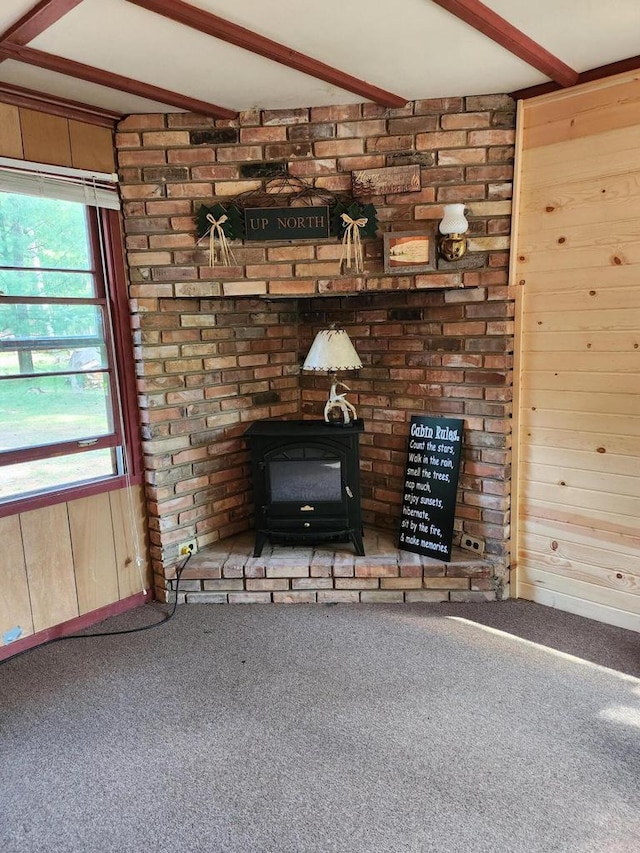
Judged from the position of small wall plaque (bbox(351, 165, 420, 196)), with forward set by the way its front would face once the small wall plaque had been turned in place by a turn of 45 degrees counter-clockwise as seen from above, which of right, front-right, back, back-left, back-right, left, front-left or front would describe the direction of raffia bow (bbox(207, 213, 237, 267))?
back-right

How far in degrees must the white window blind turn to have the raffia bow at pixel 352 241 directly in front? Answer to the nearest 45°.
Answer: approximately 45° to its left

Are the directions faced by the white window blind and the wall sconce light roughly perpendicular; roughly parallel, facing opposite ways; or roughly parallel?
roughly perpendicular

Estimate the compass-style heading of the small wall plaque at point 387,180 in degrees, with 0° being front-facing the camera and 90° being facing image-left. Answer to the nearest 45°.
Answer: approximately 0°

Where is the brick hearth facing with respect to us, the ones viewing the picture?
facing the viewer

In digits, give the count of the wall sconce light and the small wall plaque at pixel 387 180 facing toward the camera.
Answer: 2

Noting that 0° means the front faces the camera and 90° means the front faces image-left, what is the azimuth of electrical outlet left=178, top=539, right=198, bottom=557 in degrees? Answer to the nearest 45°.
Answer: approximately 315°

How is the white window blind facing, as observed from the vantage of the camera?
facing the viewer and to the right of the viewer

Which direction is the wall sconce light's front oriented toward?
toward the camera

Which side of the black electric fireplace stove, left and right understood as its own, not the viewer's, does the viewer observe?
front
